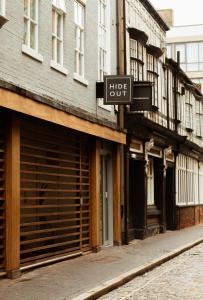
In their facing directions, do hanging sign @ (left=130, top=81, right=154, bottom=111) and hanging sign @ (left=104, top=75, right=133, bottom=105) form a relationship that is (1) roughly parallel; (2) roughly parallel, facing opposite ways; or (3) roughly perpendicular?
roughly parallel

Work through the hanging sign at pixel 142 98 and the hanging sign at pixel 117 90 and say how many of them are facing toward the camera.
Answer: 2

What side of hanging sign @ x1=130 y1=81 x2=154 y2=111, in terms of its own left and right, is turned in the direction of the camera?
front

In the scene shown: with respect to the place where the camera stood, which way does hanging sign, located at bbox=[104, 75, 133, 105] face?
facing the viewer

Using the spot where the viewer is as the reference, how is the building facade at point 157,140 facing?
facing the viewer and to the right of the viewer

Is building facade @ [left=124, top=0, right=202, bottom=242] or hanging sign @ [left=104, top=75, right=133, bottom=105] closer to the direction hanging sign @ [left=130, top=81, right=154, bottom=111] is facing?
the hanging sign

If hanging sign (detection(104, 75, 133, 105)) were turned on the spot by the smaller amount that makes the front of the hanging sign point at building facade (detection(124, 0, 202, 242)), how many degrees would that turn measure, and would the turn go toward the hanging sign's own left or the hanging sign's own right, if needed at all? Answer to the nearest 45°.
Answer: approximately 180°

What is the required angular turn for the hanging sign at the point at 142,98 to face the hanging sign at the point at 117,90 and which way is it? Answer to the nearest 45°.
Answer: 0° — it already faces it
